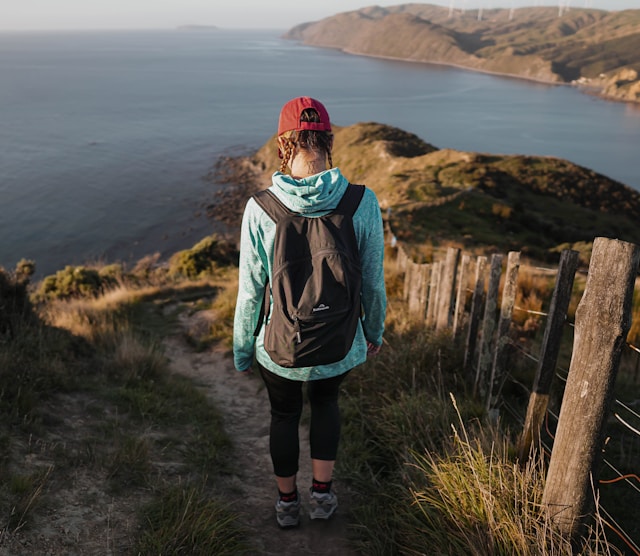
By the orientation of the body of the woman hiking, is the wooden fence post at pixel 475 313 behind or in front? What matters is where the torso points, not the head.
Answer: in front

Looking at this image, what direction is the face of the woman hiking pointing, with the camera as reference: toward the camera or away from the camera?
away from the camera

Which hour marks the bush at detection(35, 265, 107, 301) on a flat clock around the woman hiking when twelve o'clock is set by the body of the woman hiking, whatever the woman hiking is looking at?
The bush is roughly at 11 o'clock from the woman hiking.

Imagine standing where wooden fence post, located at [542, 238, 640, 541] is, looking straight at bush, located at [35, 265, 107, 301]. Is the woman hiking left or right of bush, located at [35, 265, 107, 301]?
left

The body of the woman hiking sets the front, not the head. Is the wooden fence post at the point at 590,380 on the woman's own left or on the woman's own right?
on the woman's own right

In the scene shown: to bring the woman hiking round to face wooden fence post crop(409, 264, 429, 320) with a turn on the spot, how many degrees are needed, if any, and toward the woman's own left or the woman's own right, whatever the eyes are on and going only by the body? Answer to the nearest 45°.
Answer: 0° — they already face it

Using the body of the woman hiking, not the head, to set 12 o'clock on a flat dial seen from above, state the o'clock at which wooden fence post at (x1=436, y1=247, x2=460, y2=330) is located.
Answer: The wooden fence post is roughly at 1 o'clock from the woman hiking.

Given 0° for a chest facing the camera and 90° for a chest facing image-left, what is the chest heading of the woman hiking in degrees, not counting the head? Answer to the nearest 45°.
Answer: approximately 180°

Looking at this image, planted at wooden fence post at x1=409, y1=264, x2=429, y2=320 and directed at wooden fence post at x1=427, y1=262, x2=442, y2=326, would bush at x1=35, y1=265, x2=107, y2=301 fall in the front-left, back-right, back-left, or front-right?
back-right

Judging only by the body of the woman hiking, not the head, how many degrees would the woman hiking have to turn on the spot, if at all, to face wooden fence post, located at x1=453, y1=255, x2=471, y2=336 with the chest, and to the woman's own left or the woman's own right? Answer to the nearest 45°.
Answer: approximately 45° to the woman's own right

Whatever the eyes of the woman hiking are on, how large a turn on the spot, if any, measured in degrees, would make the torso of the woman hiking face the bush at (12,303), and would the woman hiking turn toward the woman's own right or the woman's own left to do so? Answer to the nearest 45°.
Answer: approximately 45° to the woman's own left

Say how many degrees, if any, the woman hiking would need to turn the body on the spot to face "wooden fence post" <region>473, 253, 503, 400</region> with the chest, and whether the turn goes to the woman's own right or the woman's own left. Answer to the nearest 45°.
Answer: approximately 45° to the woman's own right
